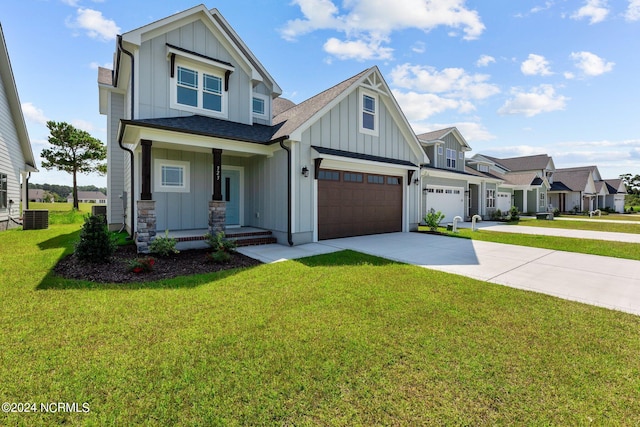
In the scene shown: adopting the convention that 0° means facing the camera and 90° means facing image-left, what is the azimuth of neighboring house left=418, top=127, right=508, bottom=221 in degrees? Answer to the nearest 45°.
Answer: approximately 315°

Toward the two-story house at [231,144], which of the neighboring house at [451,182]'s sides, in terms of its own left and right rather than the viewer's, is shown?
right

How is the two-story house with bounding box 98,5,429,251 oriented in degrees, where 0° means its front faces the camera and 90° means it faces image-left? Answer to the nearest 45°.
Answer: approximately 315°

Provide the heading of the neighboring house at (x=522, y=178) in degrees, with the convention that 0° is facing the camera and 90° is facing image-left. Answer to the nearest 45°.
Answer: approximately 315°

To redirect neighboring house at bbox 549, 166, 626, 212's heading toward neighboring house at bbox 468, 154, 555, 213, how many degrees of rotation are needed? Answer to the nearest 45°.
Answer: approximately 45° to its right

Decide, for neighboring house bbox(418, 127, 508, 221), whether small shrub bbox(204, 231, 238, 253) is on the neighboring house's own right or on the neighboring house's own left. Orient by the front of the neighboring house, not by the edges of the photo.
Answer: on the neighboring house's own right

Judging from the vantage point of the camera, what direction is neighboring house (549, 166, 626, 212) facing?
facing the viewer and to the right of the viewer

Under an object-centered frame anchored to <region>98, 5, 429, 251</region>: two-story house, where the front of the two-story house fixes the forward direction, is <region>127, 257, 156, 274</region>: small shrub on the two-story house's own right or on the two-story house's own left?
on the two-story house's own right
